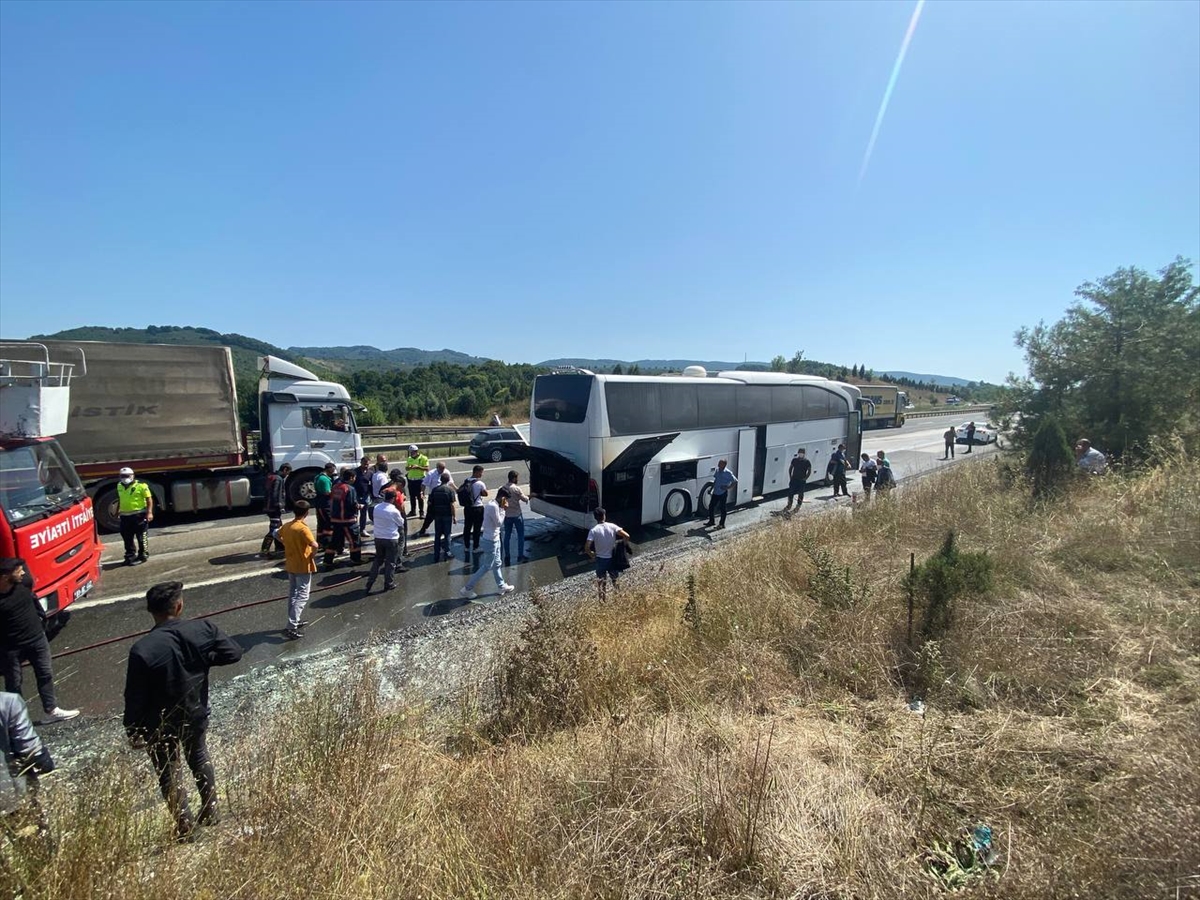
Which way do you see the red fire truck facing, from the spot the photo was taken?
facing the viewer and to the right of the viewer

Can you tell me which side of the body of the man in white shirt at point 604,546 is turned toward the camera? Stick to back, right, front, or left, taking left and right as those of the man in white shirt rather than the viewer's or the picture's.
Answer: back

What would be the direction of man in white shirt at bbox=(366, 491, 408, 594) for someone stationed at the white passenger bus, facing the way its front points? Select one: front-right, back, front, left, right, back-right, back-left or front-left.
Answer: back

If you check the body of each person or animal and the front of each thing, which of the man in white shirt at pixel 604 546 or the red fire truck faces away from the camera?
the man in white shirt

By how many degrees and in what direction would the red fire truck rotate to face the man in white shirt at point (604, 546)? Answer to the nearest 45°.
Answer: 0° — it already faces them

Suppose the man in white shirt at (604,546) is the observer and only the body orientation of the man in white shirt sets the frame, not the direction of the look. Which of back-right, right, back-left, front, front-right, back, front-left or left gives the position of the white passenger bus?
front

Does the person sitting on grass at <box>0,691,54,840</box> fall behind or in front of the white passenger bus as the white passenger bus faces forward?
behind

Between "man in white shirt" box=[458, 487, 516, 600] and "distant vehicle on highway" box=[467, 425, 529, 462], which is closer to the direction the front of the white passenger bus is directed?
the distant vehicle on highway

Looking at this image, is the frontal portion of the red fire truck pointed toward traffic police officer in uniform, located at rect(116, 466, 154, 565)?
no

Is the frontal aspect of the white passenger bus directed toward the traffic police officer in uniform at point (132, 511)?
no

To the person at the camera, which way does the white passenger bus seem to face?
facing away from the viewer and to the right of the viewer

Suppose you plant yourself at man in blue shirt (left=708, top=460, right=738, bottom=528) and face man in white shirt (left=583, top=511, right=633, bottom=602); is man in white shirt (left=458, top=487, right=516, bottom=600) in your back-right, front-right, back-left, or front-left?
front-right

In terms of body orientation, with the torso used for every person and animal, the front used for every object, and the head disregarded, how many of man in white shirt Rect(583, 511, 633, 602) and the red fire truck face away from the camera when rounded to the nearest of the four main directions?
1

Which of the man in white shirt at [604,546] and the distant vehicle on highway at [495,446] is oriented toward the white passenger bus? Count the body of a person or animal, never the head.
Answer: the man in white shirt

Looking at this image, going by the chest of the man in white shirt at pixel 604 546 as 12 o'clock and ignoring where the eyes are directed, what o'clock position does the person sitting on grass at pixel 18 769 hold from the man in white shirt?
The person sitting on grass is roughly at 7 o'clock from the man in white shirt.

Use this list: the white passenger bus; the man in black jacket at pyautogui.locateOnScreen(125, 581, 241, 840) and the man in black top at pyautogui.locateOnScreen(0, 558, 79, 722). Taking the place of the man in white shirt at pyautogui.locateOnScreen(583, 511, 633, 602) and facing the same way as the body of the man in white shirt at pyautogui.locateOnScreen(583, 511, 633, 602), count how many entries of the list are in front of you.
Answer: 1
